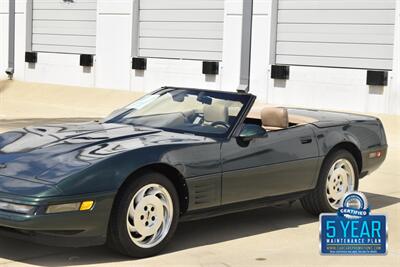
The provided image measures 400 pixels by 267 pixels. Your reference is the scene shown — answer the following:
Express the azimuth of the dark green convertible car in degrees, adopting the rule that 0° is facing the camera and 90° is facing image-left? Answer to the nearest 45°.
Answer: approximately 45°
